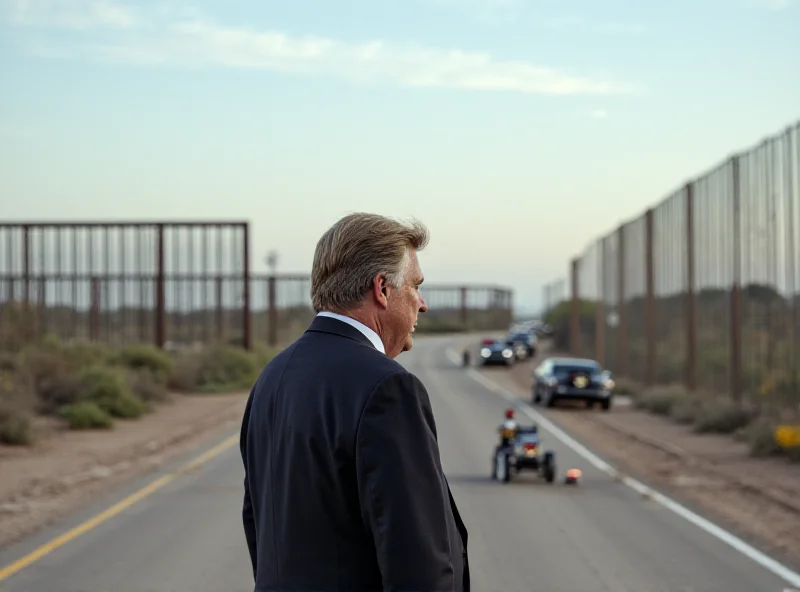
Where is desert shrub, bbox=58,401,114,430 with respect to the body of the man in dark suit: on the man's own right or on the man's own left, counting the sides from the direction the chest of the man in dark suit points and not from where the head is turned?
on the man's own left

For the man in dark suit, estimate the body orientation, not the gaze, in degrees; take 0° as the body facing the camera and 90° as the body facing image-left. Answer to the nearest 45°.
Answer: approximately 225°

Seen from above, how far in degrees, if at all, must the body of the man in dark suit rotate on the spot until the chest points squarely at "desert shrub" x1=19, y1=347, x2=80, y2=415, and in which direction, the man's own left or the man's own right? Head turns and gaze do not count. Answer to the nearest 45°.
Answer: approximately 45° to the man's own left

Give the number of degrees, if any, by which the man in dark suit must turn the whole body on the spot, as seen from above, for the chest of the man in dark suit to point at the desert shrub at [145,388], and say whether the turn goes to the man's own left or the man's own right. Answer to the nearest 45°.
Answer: approximately 45° to the man's own left

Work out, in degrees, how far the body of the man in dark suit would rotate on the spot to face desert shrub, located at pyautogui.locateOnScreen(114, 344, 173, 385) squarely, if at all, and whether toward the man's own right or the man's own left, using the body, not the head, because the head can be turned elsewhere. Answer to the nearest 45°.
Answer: approximately 45° to the man's own left

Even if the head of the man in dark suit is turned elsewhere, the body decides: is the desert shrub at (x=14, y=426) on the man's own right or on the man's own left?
on the man's own left

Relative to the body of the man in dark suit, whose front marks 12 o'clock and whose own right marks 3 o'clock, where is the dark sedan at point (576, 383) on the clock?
The dark sedan is roughly at 11 o'clock from the man in dark suit.

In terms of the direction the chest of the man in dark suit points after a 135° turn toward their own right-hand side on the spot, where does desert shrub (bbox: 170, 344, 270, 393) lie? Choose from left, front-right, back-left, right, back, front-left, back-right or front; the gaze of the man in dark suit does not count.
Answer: back

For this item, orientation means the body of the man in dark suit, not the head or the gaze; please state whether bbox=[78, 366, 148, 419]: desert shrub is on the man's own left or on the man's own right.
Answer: on the man's own left

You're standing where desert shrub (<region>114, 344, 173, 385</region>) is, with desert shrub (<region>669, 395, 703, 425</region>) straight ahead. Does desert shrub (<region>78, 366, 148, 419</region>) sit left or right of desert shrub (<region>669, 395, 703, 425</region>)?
right
